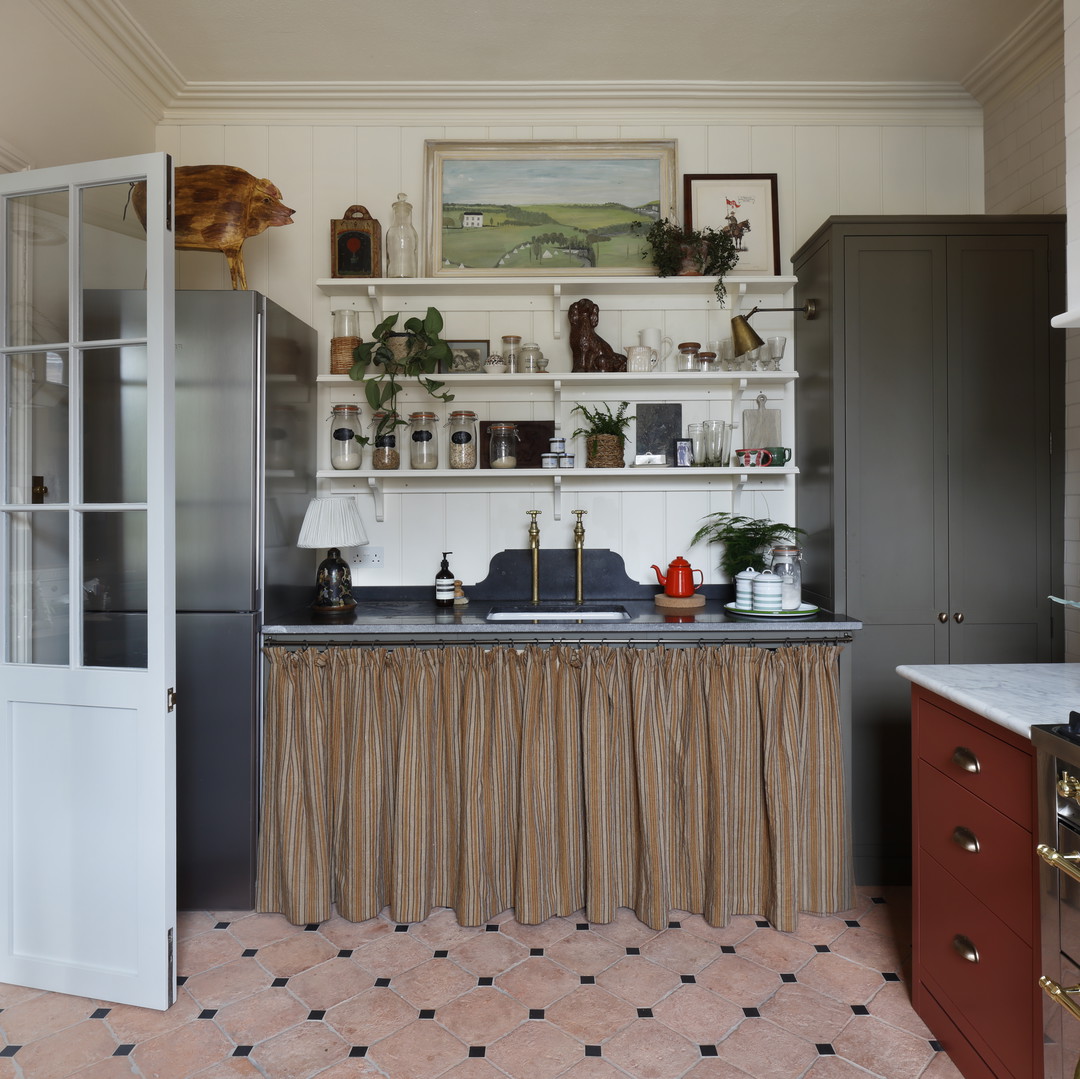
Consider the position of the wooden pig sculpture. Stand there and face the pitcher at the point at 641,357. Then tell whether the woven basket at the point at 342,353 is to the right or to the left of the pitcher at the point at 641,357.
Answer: left

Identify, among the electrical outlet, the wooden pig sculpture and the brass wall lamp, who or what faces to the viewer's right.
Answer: the wooden pig sculpture

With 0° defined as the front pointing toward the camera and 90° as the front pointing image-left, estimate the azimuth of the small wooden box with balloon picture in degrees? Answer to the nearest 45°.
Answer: approximately 0°

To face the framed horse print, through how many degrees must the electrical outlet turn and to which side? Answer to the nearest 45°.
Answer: approximately 90° to its left

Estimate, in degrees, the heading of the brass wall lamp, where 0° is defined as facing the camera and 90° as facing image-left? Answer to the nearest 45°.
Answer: approximately 90°

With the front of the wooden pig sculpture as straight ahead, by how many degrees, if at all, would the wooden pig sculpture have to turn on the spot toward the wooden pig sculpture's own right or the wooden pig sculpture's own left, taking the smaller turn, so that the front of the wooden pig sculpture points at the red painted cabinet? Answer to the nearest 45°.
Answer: approximately 45° to the wooden pig sculpture's own right

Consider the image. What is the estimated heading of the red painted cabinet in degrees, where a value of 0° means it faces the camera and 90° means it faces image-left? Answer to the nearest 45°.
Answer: approximately 45°

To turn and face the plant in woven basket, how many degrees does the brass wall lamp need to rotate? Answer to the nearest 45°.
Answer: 0° — it already faces it

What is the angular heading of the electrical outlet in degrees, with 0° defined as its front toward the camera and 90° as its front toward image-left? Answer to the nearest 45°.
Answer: approximately 0°
